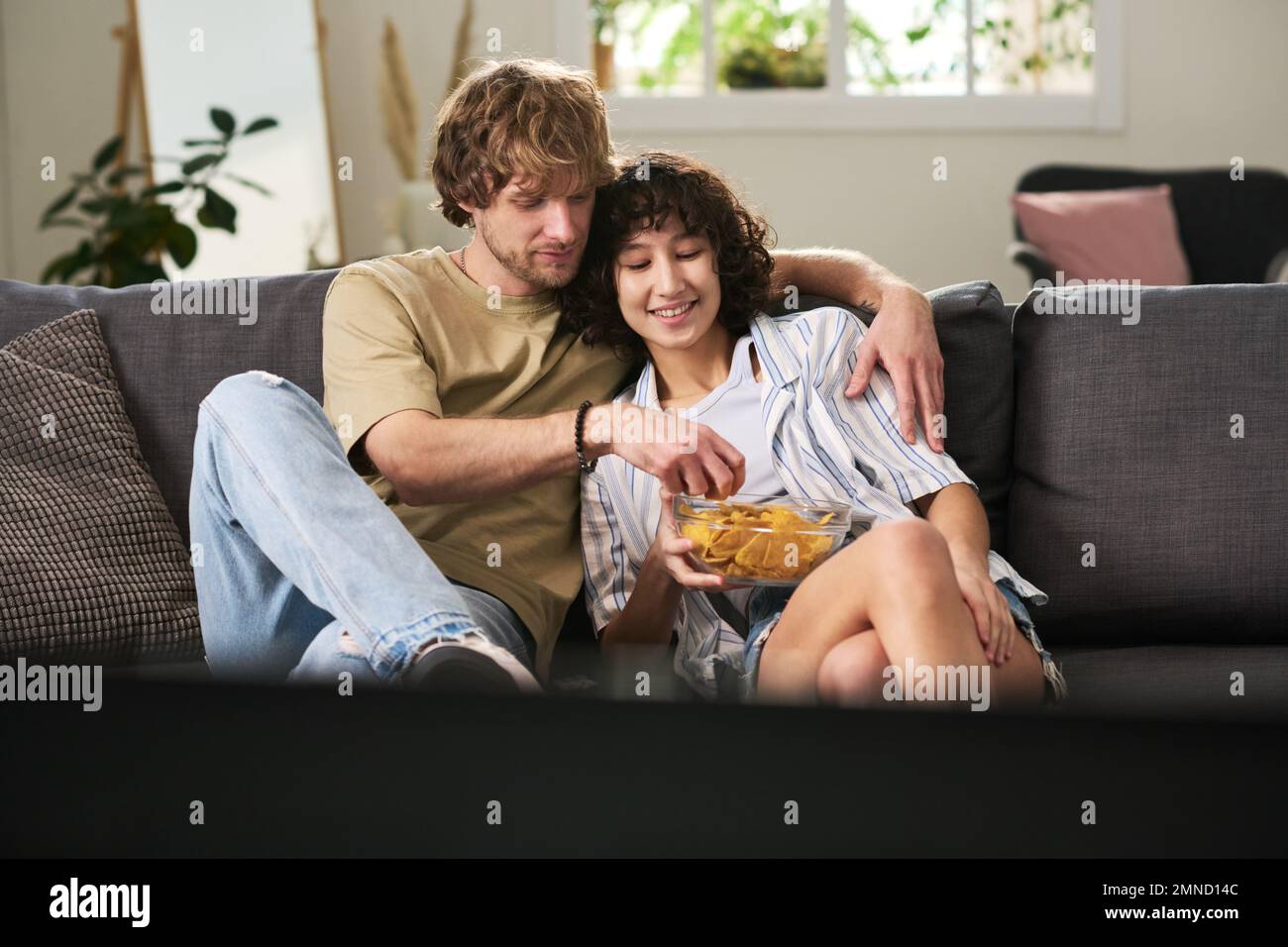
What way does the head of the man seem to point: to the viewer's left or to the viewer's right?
to the viewer's right

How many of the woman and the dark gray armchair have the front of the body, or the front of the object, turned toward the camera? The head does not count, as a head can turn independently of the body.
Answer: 2

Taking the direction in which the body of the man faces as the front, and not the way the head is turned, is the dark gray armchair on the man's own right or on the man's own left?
on the man's own left

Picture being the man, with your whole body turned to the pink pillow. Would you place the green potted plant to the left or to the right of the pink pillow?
left

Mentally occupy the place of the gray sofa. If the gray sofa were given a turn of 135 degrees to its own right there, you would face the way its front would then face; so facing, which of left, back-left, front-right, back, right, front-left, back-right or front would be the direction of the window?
front-right

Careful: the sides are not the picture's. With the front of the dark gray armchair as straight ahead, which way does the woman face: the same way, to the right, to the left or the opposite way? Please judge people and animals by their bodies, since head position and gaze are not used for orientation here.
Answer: the same way

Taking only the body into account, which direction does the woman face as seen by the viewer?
toward the camera

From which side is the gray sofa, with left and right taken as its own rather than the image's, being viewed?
front

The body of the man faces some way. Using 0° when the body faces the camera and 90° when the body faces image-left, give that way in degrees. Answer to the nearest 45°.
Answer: approximately 315°

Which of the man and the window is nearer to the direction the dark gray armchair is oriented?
the man

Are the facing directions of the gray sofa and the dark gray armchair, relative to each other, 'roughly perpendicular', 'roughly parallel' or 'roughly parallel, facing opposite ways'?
roughly parallel

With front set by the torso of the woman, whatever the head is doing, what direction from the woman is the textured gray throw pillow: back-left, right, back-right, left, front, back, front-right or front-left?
right

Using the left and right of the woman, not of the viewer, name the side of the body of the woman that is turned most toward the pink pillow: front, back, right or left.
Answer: back

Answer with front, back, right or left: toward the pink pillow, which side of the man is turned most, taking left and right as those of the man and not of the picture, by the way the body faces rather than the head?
left

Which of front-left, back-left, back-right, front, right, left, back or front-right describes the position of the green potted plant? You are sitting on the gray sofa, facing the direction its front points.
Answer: back-right
